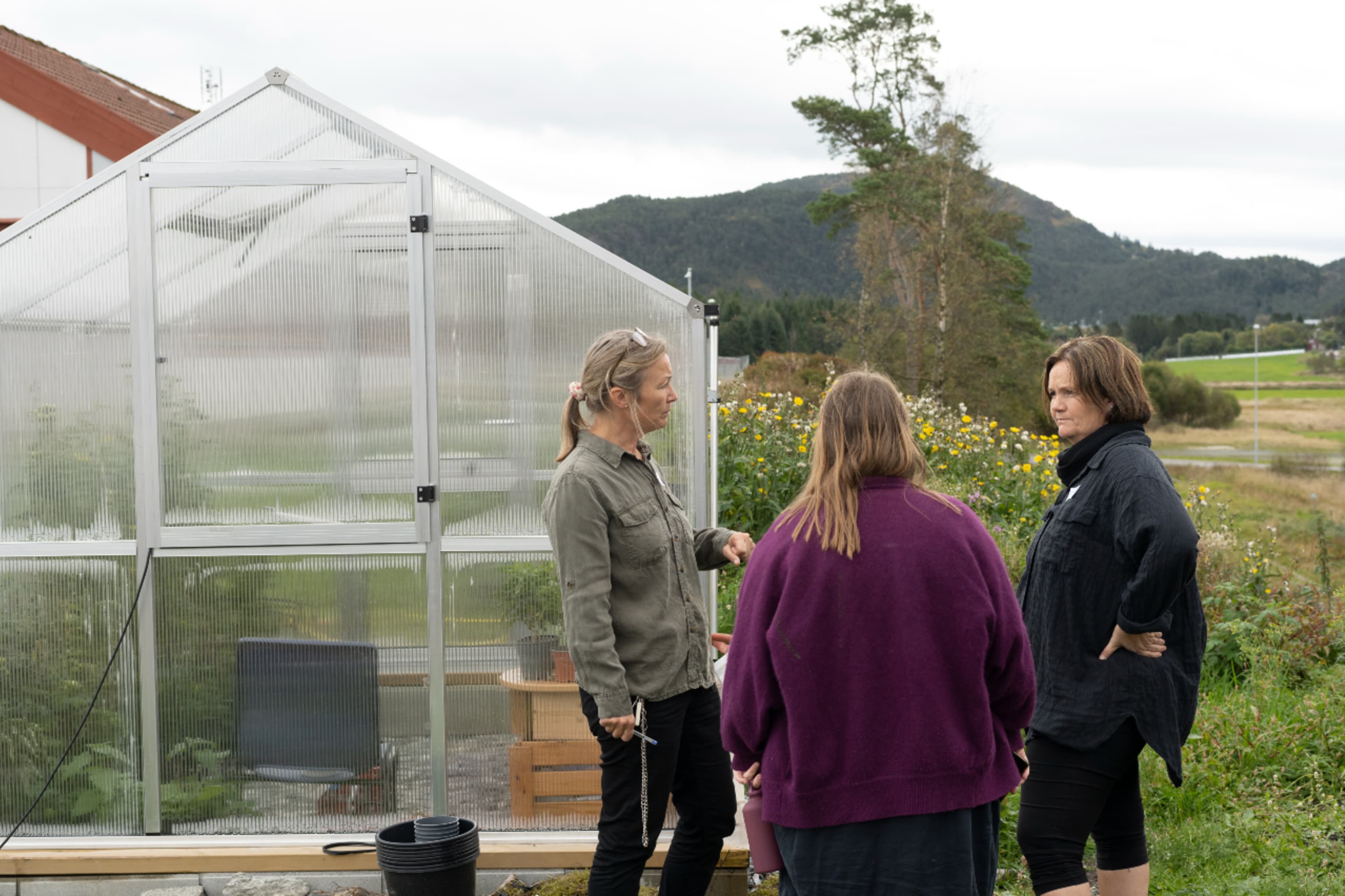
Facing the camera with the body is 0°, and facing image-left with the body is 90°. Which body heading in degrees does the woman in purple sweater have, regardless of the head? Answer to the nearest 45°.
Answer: approximately 180°

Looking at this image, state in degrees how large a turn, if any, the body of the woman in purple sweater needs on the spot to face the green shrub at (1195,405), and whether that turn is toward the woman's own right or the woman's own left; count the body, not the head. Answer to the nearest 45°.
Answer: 0° — they already face it

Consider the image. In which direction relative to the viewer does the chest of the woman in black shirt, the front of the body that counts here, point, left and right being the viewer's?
facing to the left of the viewer

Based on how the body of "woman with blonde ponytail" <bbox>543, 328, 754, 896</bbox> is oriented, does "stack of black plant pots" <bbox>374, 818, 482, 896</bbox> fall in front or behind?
behind

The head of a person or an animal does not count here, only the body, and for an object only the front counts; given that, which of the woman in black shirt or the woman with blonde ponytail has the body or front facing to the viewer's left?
the woman in black shirt

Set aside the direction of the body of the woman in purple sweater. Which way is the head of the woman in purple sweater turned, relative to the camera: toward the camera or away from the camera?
away from the camera

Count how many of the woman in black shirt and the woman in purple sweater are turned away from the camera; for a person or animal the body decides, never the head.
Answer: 1

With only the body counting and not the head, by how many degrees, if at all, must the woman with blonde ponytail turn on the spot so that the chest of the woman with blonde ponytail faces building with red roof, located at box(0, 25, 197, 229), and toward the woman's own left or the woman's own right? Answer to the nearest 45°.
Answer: approximately 180°

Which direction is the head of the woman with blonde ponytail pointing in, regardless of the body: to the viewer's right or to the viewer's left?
to the viewer's right
